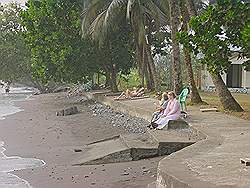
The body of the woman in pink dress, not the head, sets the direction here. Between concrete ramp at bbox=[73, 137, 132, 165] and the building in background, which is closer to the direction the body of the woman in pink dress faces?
the concrete ramp

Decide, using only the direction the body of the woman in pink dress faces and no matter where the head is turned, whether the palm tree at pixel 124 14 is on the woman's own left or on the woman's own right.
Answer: on the woman's own right

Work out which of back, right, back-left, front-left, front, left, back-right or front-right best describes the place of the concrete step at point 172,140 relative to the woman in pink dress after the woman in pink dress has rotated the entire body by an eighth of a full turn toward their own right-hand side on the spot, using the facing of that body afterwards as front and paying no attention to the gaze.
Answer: left

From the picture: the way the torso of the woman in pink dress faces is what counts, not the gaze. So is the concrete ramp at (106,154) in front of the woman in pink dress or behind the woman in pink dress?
in front

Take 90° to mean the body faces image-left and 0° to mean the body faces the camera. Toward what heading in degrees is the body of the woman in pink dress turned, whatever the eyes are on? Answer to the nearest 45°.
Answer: approximately 45°

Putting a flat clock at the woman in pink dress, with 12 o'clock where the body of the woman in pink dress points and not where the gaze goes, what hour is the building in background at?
The building in background is roughly at 5 o'clock from the woman in pink dress.
